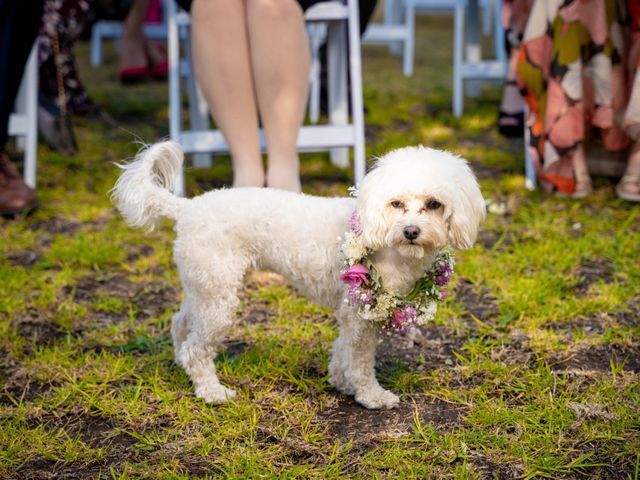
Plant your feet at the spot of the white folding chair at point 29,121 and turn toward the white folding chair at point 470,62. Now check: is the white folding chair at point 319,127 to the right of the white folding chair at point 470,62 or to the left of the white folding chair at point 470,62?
right

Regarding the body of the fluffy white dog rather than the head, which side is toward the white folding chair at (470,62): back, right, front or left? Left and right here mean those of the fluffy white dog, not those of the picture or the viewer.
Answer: left

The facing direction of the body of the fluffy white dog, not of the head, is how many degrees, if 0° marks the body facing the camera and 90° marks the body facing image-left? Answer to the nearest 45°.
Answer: approximately 270°

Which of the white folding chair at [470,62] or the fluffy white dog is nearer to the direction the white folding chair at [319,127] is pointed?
the fluffy white dog

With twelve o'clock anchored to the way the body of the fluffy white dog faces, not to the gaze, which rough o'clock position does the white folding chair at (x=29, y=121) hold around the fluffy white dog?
The white folding chair is roughly at 8 o'clock from the fluffy white dog.

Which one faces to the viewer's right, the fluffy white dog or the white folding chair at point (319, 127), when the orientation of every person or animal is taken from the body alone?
the fluffy white dog

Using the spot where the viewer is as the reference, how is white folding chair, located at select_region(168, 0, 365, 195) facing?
facing the viewer

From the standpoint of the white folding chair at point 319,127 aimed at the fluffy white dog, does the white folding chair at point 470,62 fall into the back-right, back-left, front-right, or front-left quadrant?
back-left

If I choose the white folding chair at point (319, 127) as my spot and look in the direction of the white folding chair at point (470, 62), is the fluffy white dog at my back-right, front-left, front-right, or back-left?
back-right

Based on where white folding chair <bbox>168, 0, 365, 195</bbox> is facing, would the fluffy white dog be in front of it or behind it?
in front

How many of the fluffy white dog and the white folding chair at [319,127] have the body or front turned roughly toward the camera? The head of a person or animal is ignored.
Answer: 1

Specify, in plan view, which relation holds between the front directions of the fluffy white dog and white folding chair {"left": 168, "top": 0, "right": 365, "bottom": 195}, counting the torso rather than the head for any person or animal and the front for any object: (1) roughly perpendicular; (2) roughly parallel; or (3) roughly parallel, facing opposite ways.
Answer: roughly perpendicular

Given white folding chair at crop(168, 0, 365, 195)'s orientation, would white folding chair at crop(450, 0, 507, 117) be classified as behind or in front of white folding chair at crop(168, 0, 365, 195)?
behind

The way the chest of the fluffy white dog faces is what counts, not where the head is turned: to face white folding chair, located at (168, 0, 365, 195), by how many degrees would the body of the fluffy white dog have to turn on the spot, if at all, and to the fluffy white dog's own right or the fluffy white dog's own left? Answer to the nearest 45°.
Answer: approximately 90° to the fluffy white dog's own left
